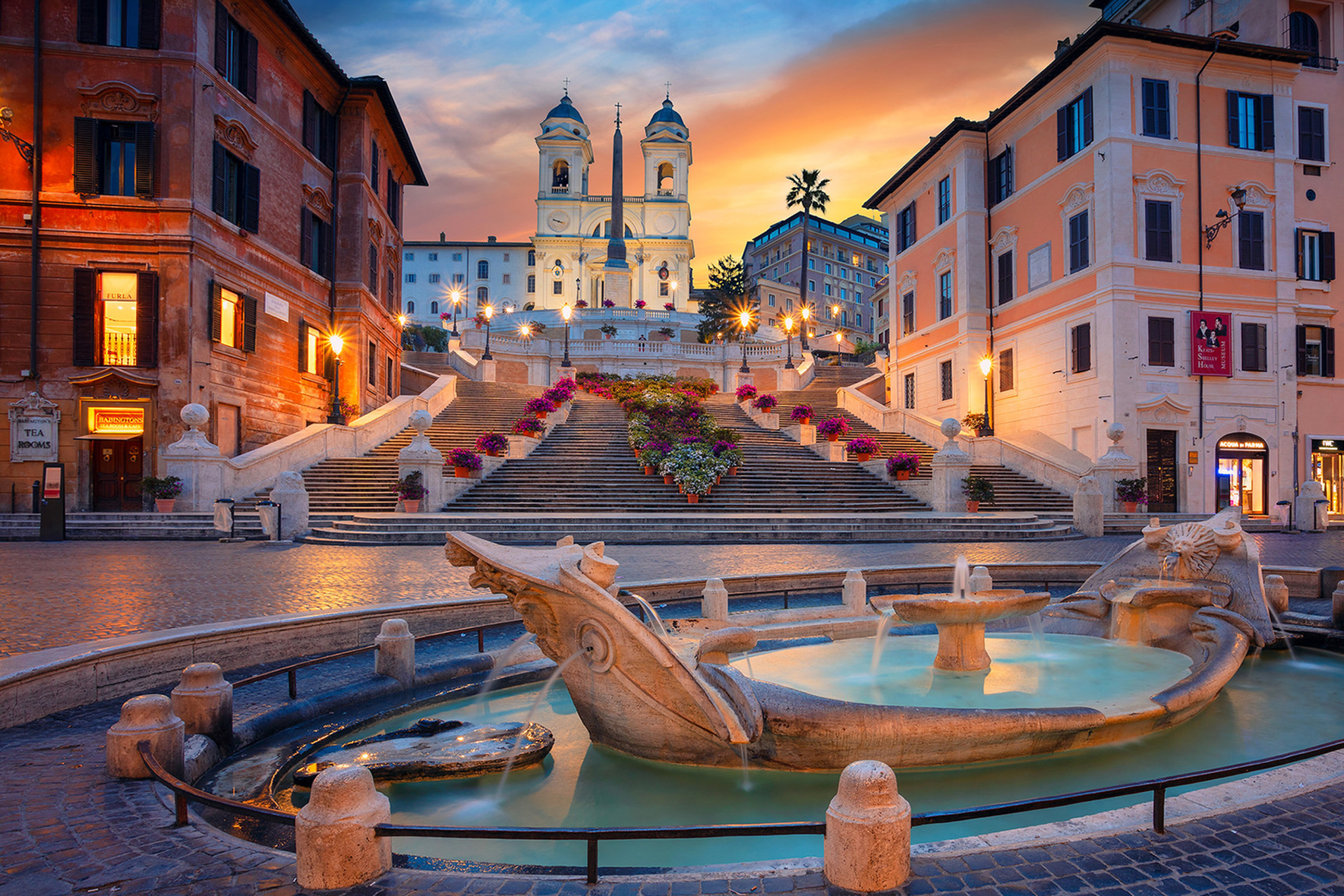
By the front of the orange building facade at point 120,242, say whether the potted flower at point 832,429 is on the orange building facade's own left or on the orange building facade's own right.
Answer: on the orange building facade's own left

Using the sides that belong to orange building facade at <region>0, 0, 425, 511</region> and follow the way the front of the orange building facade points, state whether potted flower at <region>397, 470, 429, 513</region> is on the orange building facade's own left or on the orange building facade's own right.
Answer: on the orange building facade's own left

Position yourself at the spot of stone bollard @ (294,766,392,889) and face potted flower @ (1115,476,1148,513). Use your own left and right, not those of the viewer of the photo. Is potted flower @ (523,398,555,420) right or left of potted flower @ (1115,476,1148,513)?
left

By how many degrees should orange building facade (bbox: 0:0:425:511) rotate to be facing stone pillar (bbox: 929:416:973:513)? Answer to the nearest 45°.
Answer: approximately 45° to its left

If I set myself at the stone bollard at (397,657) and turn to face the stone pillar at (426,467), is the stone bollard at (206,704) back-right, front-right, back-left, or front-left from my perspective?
back-left

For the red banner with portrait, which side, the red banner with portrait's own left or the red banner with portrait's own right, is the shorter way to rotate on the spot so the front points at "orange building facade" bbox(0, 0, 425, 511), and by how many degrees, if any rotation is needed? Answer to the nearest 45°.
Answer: approximately 45° to the red banner with portrait's own right
